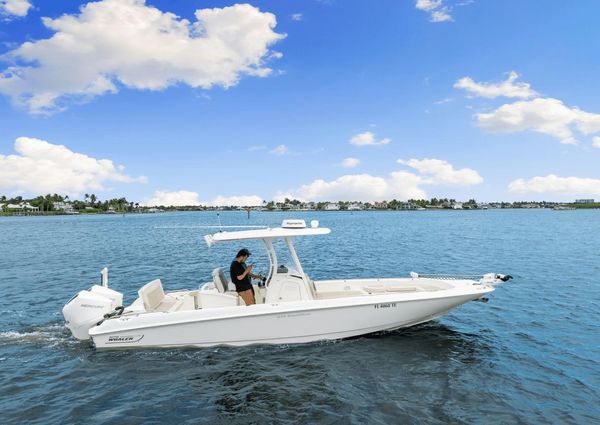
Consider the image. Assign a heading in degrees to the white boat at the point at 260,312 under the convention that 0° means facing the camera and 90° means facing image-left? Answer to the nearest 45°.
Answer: approximately 270°

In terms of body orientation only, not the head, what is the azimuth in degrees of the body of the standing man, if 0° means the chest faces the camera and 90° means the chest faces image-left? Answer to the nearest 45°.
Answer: approximately 270°
